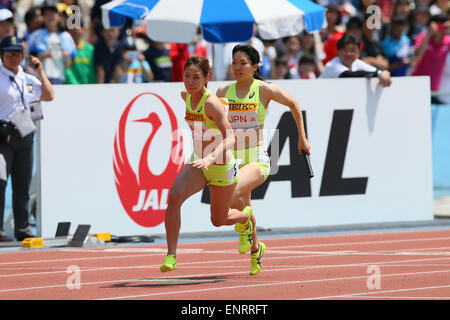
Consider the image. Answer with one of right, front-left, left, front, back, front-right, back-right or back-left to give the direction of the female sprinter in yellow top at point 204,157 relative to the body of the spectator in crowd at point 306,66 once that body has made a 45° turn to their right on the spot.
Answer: front-left

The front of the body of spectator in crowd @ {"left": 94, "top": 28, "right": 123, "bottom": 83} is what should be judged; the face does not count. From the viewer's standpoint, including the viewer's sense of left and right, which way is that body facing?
facing the viewer

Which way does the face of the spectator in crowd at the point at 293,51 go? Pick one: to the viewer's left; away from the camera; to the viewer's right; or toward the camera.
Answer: toward the camera

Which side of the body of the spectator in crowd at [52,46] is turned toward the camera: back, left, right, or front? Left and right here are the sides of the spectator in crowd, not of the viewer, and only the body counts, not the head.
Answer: front

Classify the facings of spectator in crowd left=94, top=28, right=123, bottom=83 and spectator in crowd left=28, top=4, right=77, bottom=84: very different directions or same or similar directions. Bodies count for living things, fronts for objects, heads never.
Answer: same or similar directions

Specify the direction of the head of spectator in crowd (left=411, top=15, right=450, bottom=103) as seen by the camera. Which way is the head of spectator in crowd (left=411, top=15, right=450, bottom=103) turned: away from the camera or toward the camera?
toward the camera

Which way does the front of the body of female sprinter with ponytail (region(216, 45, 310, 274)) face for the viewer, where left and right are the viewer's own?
facing the viewer and to the left of the viewer

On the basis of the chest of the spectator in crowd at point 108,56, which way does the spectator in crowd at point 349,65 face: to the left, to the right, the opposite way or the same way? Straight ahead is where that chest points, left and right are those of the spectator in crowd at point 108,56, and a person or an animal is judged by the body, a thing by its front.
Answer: the same way

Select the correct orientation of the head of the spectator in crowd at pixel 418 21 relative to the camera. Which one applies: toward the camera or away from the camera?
toward the camera

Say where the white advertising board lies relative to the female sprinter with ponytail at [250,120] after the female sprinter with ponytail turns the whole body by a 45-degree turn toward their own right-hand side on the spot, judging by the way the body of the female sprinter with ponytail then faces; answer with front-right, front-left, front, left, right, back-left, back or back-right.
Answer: right

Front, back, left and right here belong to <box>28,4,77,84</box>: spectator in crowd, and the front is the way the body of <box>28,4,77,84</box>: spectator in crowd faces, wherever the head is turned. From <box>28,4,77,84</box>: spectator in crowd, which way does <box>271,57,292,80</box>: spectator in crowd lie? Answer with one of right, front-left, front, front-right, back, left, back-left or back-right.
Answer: left

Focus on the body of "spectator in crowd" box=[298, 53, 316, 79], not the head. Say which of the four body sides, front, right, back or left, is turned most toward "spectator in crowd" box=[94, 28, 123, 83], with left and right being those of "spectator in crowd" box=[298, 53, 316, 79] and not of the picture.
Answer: right

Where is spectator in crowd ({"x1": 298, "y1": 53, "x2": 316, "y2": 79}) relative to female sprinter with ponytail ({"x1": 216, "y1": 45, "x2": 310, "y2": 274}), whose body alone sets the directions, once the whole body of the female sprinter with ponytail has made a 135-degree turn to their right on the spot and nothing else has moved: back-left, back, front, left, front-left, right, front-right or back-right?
front

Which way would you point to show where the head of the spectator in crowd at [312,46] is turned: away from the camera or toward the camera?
toward the camera
